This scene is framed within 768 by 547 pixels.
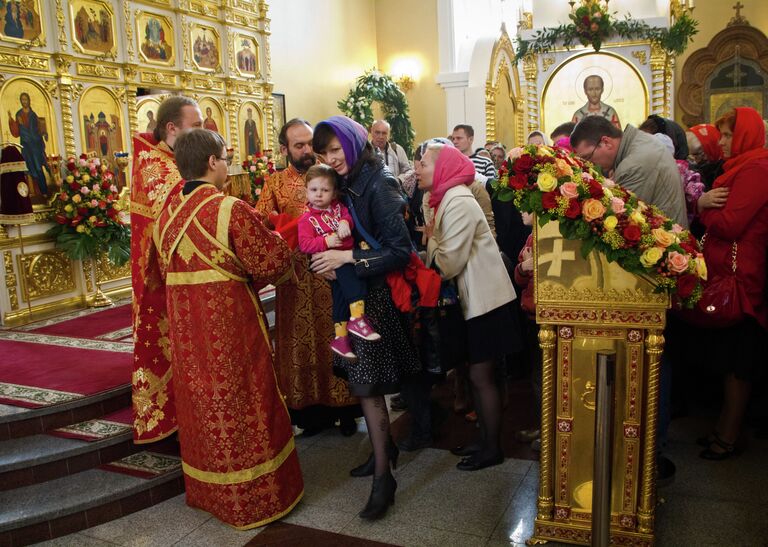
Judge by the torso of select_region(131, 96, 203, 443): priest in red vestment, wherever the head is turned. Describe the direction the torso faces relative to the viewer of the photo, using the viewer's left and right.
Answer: facing to the right of the viewer

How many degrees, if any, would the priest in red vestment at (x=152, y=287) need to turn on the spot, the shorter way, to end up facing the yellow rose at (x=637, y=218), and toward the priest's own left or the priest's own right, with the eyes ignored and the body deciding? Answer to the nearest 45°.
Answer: approximately 45° to the priest's own right

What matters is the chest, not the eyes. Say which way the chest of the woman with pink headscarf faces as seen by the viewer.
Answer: to the viewer's left

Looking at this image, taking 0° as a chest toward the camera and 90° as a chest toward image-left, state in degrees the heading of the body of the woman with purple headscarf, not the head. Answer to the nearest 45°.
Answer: approximately 45°

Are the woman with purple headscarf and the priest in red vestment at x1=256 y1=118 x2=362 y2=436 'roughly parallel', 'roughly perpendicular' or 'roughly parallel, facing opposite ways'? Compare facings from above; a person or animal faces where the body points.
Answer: roughly perpendicular

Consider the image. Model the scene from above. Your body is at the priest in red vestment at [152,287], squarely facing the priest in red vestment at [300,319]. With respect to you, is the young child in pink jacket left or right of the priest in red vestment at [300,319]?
right

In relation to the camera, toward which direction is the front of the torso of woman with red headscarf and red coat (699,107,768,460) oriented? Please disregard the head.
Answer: to the viewer's left

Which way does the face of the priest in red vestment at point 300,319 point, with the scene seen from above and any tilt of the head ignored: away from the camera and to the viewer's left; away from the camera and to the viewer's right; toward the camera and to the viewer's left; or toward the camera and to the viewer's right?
toward the camera and to the viewer's right

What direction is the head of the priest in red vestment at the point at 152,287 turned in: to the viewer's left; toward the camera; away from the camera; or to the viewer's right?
to the viewer's right

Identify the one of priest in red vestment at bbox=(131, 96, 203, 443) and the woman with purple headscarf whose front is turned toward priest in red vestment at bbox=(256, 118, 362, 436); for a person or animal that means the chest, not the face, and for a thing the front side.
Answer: priest in red vestment at bbox=(131, 96, 203, 443)

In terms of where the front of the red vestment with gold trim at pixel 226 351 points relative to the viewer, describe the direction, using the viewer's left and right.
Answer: facing away from the viewer and to the right of the viewer

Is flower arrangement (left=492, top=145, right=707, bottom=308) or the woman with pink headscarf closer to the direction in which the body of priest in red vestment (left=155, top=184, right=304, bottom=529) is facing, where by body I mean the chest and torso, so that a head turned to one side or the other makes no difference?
the woman with pink headscarf

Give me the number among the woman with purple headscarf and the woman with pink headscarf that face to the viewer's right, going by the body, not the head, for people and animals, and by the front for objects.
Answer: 0

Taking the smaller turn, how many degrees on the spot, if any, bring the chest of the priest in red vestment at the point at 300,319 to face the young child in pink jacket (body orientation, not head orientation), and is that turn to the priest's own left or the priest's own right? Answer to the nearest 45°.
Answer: approximately 45° to the priest's own right

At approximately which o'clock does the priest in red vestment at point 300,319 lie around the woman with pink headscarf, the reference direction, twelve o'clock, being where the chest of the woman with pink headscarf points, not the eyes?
The priest in red vestment is roughly at 1 o'clock from the woman with pink headscarf.

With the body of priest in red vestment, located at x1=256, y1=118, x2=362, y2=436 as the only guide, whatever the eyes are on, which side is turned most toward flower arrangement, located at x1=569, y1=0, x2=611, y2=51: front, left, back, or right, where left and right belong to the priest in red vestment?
left

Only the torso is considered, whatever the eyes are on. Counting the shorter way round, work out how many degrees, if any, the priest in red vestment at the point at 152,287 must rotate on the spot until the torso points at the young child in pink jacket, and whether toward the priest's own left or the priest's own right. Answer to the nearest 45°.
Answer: approximately 45° to the priest's own right
